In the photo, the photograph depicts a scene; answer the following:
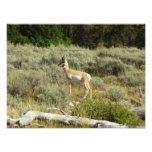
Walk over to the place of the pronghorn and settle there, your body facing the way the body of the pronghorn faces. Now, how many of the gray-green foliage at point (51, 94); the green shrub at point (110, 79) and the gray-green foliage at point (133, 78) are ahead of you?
1

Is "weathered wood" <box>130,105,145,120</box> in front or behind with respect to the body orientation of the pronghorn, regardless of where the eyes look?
behind

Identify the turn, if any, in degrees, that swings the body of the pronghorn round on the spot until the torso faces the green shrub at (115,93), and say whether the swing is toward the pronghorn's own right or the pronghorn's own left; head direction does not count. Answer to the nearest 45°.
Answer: approximately 180°

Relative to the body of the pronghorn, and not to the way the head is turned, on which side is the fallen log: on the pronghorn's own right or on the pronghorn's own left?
on the pronghorn's own left

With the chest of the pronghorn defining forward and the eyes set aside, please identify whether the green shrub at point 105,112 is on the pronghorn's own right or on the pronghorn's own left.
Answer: on the pronghorn's own left

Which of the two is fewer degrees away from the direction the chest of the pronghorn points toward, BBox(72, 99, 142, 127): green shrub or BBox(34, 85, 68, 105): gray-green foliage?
the gray-green foliage

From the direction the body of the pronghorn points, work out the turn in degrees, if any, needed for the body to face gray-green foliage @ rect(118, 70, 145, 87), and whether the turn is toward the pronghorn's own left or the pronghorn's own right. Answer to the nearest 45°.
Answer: approximately 180°

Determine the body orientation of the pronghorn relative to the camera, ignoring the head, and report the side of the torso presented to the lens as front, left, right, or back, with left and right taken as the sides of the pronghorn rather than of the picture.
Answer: left

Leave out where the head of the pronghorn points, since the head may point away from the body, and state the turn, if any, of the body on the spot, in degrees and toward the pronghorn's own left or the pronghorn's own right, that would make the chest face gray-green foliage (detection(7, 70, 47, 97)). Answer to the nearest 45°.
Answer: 0° — it already faces it

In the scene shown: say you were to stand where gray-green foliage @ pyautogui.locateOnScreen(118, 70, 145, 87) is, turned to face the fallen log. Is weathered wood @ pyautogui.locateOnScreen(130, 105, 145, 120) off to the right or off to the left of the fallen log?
left

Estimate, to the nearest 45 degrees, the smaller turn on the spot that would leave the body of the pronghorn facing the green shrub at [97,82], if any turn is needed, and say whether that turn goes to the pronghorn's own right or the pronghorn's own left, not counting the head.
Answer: approximately 135° to the pronghorn's own right

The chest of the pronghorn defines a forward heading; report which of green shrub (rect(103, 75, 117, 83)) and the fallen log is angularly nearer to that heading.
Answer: the fallen log

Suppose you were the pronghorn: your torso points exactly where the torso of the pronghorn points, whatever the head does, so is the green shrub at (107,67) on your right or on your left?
on your right
